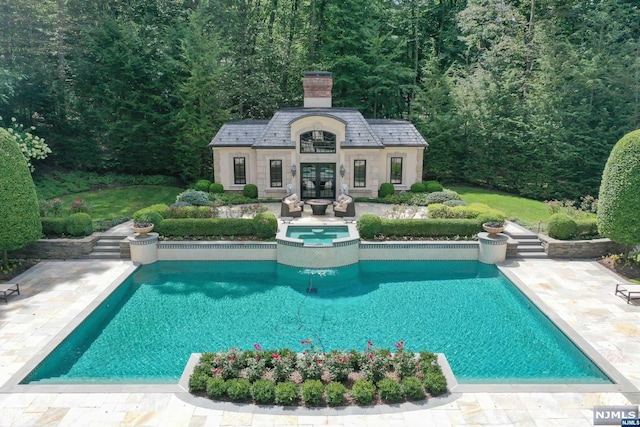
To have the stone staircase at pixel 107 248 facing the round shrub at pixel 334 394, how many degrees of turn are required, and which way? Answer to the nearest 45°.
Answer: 0° — it already faces it

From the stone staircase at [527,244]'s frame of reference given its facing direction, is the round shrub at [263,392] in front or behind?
in front

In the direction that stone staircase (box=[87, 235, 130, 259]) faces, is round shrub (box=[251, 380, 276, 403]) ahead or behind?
ahead

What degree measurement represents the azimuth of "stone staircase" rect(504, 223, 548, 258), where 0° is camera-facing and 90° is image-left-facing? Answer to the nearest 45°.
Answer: approximately 0°

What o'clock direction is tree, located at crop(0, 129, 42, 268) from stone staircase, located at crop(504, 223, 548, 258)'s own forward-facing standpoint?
The tree is roughly at 2 o'clock from the stone staircase.

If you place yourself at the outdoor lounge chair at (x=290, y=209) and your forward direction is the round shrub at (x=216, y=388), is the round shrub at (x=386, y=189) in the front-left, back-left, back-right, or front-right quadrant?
back-left

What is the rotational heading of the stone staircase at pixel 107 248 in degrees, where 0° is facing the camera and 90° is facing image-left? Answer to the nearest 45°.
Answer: approximately 0°

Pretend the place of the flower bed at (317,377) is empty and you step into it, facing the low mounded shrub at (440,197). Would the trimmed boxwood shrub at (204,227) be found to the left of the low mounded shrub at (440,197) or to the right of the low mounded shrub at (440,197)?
left

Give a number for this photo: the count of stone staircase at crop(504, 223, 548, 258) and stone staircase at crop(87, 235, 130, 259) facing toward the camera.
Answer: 2

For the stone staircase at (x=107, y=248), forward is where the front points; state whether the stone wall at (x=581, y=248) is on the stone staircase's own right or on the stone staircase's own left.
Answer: on the stone staircase's own left

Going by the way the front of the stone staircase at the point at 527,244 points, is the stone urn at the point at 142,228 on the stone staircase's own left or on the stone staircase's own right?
on the stone staircase's own right

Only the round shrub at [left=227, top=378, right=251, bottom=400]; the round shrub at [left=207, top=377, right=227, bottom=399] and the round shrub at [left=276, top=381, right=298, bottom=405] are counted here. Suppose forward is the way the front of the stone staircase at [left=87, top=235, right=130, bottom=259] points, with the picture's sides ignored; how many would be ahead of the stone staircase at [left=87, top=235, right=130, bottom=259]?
3

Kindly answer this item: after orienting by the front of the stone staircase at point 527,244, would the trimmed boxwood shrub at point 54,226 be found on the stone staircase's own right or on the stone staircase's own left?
on the stone staircase's own right

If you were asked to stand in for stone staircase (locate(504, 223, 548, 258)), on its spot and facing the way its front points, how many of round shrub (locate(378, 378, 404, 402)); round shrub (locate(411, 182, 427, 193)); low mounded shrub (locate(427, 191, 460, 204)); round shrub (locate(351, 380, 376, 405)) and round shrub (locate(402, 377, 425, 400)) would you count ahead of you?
3

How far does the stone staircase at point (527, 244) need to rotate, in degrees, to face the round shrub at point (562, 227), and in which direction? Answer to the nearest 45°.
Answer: approximately 90° to its left

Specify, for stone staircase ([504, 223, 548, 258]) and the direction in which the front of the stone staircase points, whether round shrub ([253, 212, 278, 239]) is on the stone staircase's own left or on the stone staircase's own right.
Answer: on the stone staircase's own right
